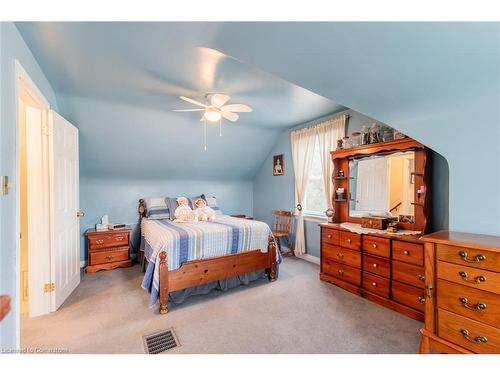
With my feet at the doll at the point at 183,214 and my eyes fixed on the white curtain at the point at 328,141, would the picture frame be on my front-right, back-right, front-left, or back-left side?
front-left

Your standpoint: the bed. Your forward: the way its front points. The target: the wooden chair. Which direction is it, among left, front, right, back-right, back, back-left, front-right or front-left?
left

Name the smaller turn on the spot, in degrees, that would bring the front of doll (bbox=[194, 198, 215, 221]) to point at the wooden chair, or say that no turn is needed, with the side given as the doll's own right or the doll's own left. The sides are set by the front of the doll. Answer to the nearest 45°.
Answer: approximately 90° to the doll's own left

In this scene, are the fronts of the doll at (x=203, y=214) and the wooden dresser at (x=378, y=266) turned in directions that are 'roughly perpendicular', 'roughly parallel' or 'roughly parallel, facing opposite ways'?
roughly perpendicular

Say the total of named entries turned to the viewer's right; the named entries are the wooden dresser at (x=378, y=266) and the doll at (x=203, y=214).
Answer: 0

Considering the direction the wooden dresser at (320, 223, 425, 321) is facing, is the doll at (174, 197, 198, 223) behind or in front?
in front

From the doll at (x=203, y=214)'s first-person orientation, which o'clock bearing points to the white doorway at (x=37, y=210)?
The white doorway is roughly at 2 o'clock from the doll.

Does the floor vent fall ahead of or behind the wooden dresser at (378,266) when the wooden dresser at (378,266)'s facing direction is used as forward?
ahead

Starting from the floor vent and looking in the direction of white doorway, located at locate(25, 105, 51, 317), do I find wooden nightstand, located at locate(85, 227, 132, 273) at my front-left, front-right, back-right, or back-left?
front-right

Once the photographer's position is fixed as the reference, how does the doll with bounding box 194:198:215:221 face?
facing the viewer

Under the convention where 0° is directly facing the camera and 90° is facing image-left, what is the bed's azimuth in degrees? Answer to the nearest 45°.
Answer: approximately 315°

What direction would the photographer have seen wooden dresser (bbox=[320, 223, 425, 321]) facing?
facing the viewer and to the left of the viewer

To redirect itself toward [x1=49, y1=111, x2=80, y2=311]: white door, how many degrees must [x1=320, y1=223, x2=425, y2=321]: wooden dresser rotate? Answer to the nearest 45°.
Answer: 0° — it already faces it

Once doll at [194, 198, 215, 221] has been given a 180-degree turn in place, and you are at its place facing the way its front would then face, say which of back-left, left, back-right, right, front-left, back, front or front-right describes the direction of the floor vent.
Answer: back
